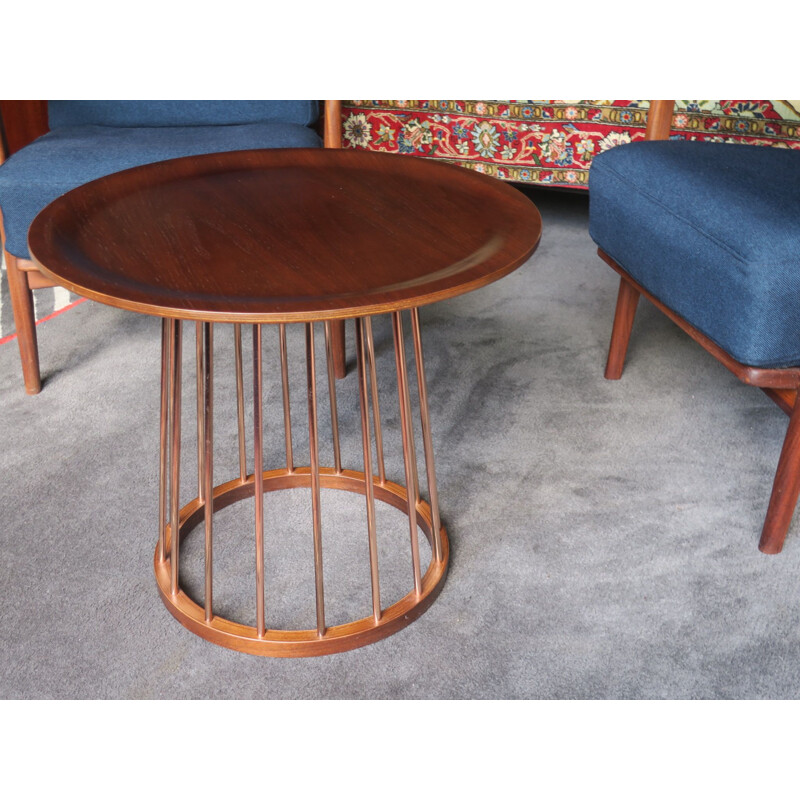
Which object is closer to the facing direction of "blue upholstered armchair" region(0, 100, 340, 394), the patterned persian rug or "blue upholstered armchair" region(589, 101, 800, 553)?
the blue upholstered armchair

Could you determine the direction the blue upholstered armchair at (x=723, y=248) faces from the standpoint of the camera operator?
facing the viewer and to the left of the viewer

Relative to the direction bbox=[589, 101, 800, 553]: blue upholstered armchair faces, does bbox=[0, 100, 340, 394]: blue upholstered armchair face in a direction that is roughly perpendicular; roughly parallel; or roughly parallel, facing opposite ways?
roughly perpendicular

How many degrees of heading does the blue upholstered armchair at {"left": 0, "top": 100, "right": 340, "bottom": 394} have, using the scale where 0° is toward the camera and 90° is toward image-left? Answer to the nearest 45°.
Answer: approximately 0°

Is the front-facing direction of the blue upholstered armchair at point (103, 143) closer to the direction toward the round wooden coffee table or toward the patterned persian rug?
the round wooden coffee table

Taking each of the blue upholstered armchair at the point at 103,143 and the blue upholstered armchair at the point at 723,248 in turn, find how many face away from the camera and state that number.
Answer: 0

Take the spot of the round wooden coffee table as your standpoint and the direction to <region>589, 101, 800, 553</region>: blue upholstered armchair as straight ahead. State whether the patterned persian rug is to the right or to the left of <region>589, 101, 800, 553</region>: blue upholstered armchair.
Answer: left

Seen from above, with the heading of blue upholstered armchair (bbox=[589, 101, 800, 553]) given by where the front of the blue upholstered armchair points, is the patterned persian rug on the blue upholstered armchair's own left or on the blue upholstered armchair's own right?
on the blue upholstered armchair's own right

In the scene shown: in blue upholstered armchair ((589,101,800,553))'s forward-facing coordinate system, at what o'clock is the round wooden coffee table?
The round wooden coffee table is roughly at 12 o'clock from the blue upholstered armchair.

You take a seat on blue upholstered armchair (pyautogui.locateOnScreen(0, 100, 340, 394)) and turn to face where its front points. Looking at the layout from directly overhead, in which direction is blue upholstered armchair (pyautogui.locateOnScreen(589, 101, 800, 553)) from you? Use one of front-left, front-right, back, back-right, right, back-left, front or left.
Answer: front-left

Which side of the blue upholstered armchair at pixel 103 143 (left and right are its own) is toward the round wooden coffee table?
front

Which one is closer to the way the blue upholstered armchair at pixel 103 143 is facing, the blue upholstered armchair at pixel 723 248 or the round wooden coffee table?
the round wooden coffee table

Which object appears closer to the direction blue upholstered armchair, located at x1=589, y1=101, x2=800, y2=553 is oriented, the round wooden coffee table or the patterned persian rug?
the round wooden coffee table

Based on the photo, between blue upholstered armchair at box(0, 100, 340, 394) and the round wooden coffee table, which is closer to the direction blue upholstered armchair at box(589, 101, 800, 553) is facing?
the round wooden coffee table
